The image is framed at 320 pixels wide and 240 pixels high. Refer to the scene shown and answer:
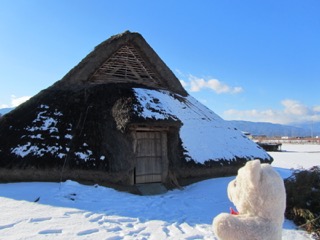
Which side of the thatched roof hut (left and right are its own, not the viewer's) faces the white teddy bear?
front

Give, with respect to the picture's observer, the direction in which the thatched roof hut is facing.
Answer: facing the viewer

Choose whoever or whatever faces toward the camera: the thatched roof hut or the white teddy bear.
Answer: the thatched roof hut

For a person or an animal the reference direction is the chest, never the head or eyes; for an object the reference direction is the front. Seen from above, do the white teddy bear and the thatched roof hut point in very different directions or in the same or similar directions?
very different directions

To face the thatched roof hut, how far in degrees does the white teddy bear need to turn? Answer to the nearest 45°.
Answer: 0° — it already faces it

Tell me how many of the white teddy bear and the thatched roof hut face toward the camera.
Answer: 1

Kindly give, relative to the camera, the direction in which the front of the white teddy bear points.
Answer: facing away from the viewer and to the left of the viewer
